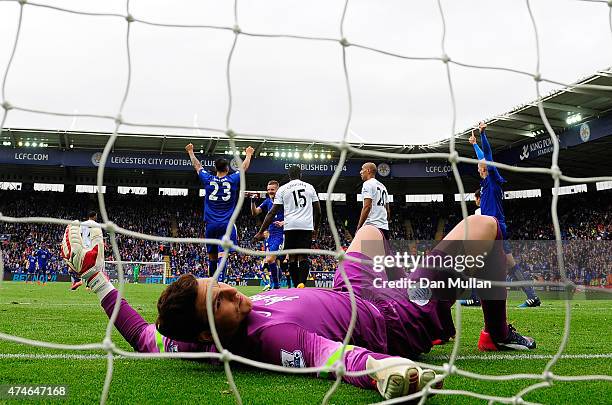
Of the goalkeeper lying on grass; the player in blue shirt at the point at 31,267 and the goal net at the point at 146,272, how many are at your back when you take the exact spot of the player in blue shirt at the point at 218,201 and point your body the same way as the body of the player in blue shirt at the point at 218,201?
1

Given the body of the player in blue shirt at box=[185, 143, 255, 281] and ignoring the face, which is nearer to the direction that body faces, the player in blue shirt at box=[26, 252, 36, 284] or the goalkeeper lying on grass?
the player in blue shirt

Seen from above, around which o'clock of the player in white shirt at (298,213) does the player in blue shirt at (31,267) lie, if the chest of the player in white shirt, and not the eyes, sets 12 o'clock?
The player in blue shirt is roughly at 11 o'clock from the player in white shirt.

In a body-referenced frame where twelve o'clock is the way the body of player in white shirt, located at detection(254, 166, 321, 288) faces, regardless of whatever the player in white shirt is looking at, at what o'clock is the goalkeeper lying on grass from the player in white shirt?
The goalkeeper lying on grass is roughly at 6 o'clock from the player in white shirt.

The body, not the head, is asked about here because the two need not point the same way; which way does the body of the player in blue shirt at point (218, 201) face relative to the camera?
away from the camera

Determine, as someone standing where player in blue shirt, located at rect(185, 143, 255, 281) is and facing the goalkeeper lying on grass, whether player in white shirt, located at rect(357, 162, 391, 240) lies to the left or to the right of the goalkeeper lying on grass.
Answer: left

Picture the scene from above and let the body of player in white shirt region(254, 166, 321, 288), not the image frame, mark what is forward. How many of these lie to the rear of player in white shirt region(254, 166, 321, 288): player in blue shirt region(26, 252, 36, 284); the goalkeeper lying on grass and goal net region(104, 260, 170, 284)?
1

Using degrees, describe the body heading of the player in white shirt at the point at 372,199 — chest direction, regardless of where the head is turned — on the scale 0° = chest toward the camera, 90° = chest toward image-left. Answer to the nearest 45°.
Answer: approximately 135°

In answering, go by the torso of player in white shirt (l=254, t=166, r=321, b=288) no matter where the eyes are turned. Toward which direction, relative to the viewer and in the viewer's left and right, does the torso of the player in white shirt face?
facing away from the viewer

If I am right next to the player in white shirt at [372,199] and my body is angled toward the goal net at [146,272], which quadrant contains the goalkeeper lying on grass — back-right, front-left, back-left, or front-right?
back-left

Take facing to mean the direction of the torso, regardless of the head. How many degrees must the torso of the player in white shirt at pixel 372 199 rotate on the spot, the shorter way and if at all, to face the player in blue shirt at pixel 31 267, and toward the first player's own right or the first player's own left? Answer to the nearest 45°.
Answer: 0° — they already face them

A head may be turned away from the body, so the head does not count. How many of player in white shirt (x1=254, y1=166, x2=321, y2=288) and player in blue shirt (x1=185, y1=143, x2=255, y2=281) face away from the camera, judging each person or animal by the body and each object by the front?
2

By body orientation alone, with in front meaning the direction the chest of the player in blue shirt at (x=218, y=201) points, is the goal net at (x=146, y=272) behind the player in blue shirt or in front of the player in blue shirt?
in front
